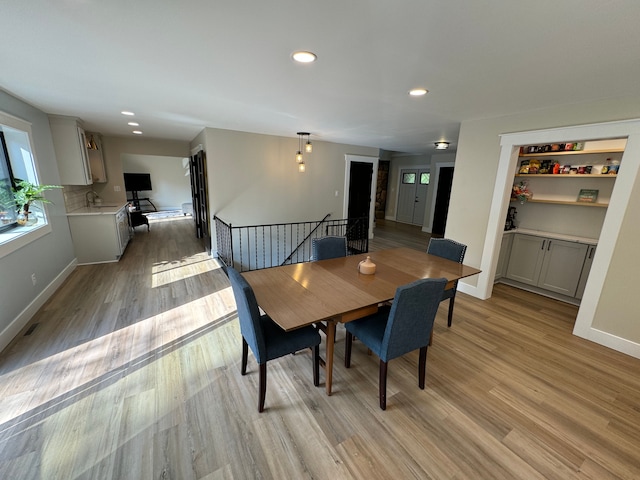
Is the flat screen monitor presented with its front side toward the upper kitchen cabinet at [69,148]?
yes

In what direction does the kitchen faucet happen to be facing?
to the viewer's right

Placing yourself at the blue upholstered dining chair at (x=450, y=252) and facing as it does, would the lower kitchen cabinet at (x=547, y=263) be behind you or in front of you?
behind

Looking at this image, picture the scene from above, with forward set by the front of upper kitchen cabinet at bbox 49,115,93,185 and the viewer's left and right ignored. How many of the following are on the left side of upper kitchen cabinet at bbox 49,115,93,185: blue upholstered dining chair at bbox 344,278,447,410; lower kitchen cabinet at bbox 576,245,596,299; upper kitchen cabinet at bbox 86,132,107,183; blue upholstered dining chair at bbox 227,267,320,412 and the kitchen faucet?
2

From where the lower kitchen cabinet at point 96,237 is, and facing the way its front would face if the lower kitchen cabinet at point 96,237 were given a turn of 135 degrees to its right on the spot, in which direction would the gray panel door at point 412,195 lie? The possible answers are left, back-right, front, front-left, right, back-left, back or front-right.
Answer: back-left

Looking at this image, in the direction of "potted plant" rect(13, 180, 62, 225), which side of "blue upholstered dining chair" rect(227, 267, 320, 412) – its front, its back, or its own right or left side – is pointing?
left

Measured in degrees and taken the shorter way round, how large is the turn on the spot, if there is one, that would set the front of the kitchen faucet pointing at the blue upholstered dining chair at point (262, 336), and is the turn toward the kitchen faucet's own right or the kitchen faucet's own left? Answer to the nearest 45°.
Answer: approximately 90° to the kitchen faucet's own right

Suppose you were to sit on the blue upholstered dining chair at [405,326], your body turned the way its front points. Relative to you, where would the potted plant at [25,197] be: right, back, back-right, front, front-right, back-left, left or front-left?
front-left

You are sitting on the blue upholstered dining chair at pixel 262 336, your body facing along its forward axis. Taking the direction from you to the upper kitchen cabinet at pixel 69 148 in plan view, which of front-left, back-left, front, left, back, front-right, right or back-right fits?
left

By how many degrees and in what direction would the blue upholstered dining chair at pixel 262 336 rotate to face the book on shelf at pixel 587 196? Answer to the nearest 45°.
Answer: approximately 45° to its right

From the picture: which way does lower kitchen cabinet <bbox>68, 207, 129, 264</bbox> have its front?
to the viewer's right

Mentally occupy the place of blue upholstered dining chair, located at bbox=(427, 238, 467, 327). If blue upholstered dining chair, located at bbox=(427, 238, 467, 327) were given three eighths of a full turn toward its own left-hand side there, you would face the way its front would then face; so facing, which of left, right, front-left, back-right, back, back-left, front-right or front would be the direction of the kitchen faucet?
back

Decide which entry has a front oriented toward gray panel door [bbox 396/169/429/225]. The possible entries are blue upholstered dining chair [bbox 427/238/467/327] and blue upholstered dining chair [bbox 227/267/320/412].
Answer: blue upholstered dining chair [bbox 227/267/320/412]

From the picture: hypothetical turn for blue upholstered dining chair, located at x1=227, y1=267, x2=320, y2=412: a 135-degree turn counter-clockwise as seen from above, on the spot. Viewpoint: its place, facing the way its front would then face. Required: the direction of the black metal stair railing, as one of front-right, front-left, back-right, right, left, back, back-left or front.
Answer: right

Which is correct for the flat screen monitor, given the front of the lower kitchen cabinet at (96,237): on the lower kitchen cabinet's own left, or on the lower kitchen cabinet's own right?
on the lower kitchen cabinet's own left

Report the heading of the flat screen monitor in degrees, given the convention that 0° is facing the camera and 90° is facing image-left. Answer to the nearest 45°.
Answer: approximately 0°

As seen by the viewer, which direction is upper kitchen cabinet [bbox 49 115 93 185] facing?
to the viewer's right

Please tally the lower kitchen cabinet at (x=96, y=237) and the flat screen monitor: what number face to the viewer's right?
1

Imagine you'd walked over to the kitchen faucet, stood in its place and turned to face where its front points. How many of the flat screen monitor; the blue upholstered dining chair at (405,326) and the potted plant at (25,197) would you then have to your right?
2

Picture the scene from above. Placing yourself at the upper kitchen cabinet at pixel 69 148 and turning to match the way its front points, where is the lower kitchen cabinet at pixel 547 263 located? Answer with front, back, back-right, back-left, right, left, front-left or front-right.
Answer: front-right

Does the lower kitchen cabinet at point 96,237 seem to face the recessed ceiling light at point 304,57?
no
